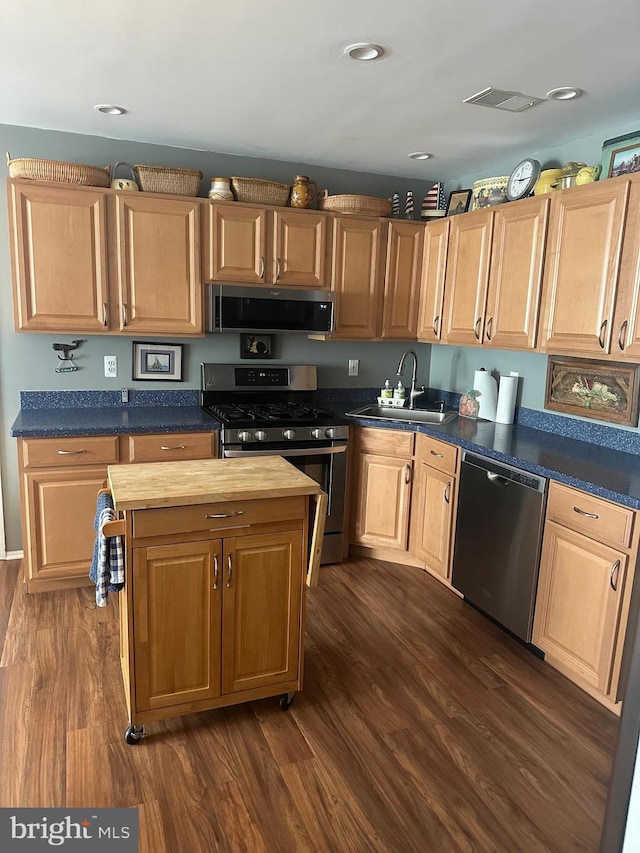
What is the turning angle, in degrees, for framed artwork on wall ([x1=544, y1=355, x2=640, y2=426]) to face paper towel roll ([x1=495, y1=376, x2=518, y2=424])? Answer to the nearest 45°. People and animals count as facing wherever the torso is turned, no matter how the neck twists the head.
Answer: approximately 90° to its right

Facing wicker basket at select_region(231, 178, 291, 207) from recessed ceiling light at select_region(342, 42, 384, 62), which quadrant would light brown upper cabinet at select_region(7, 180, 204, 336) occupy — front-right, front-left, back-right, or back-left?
front-left

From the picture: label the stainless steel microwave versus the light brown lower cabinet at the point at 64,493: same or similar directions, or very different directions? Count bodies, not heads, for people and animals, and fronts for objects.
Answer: same or similar directions

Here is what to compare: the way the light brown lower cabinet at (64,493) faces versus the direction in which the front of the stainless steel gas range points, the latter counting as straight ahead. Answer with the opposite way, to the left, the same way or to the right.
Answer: the same way

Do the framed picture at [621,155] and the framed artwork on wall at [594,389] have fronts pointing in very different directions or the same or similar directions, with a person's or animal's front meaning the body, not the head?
same or similar directions

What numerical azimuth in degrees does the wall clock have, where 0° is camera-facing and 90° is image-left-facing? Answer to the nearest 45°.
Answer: approximately 45°

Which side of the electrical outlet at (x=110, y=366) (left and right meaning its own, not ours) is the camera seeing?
front

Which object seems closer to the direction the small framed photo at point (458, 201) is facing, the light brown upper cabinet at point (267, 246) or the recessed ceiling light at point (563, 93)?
the light brown upper cabinet

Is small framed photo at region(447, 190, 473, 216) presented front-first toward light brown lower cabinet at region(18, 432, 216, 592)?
yes

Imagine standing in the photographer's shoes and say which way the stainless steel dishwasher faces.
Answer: facing the viewer and to the left of the viewer

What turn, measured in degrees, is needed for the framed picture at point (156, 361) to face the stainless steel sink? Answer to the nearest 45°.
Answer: approximately 90° to its left

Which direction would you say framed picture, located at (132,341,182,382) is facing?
toward the camera

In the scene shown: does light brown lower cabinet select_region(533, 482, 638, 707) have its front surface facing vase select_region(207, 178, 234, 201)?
no

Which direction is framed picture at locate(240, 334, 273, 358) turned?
toward the camera

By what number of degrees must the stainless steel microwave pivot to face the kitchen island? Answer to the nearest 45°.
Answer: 0° — it already faces it

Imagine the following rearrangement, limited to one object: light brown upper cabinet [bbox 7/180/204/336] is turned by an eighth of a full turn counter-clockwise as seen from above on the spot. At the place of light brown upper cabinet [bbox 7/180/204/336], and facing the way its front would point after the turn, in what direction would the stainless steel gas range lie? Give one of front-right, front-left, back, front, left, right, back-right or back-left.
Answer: front

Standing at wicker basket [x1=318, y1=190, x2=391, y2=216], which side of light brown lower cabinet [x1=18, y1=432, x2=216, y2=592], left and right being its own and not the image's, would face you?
left

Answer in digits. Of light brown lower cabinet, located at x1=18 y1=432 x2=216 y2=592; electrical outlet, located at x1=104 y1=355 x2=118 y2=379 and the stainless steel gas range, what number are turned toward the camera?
3
